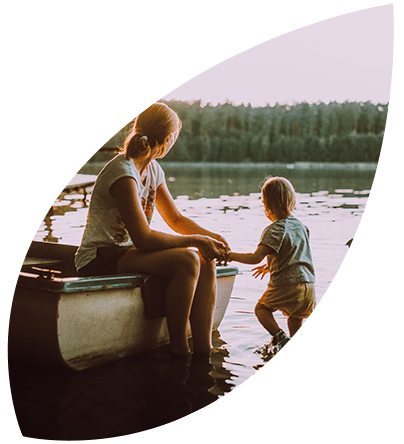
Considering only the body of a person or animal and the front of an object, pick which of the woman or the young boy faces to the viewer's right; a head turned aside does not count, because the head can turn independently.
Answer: the woman

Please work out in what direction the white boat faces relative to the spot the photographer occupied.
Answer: facing away from the viewer and to the right of the viewer

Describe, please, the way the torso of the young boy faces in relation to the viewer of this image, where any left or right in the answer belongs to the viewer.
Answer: facing away from the viewer and to the left of the viewer

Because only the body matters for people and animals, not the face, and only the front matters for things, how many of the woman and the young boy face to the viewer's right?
1

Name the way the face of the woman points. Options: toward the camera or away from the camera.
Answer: away from the camera

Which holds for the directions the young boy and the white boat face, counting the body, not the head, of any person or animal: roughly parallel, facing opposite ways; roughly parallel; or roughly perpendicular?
roughly perpendicular

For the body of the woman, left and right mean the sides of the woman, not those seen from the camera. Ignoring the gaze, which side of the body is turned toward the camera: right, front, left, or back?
right

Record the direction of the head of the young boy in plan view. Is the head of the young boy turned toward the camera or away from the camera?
away from the camera

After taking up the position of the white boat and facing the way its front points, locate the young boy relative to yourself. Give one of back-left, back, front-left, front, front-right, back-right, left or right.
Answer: front-right

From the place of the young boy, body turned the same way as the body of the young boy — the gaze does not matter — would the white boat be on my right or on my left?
on my left
